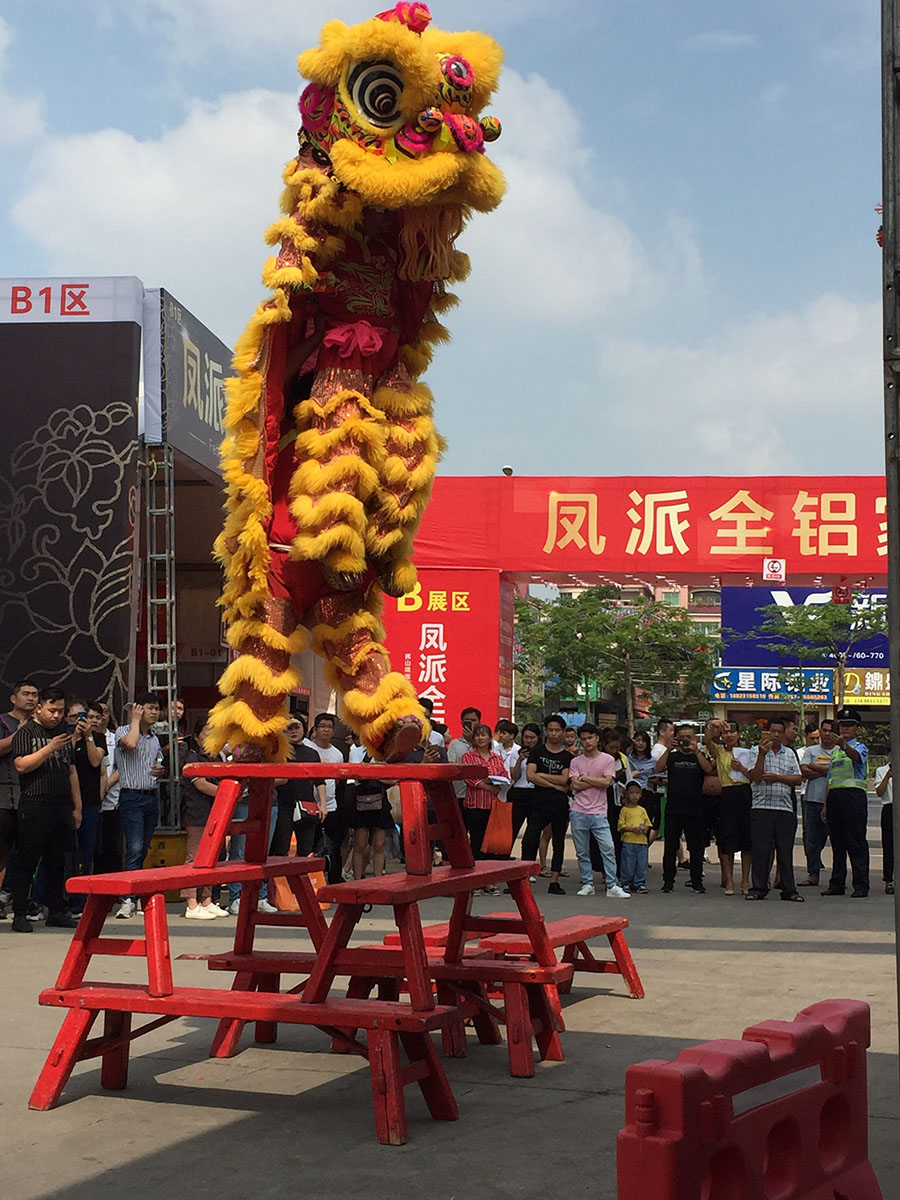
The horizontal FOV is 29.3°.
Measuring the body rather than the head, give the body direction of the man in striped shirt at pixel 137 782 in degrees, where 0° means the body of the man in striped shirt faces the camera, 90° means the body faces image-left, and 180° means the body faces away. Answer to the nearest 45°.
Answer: approximately 315°

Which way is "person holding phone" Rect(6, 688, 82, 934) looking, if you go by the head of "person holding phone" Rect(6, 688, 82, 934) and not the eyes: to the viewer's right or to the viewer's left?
to the viewer's right

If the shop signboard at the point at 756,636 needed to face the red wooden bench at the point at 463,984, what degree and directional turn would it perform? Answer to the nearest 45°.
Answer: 0° — it already faces it

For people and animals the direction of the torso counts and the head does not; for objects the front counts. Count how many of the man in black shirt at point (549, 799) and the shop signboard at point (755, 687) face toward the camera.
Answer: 2

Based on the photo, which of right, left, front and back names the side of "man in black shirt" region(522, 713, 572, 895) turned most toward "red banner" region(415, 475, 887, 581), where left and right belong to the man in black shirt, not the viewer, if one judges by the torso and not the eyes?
back

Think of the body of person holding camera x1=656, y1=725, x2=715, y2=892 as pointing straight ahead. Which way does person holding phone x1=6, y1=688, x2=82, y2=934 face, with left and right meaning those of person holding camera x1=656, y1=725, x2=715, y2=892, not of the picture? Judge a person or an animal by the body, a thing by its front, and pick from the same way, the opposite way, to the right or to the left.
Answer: to the left

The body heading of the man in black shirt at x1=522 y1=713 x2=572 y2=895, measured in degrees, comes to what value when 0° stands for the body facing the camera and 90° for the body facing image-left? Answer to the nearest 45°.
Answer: approximately 0°

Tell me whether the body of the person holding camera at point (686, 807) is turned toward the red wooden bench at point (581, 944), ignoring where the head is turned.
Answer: yes

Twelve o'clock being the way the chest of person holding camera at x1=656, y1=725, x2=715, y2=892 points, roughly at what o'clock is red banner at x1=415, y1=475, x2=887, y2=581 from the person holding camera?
The red banner is roughly at 6 o'clock from the person holding camera.
